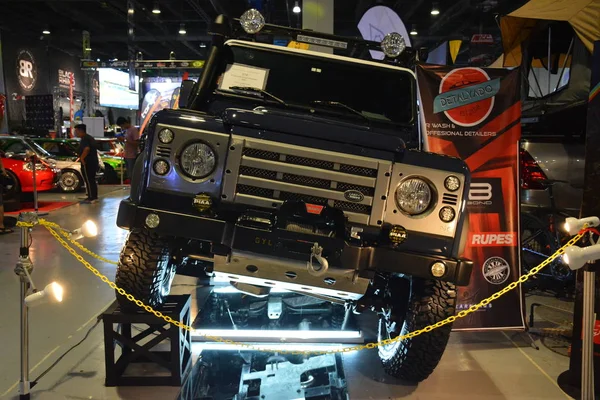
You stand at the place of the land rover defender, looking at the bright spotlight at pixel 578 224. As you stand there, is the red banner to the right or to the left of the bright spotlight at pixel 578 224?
left

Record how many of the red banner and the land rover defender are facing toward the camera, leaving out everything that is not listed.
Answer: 2

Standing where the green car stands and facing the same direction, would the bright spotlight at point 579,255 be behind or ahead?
ahead

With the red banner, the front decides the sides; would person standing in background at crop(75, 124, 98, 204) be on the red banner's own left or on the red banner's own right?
on the red banner's own right

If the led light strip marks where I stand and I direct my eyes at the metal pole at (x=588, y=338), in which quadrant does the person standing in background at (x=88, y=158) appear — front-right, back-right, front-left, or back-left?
back-left

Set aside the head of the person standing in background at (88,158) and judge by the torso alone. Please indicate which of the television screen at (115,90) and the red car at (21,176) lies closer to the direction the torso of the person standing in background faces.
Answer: the red car

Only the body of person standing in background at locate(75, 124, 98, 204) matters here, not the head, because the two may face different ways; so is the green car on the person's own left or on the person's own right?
on the person's own right

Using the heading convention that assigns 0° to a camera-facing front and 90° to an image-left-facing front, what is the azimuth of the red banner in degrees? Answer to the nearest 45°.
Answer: approximately 0°
